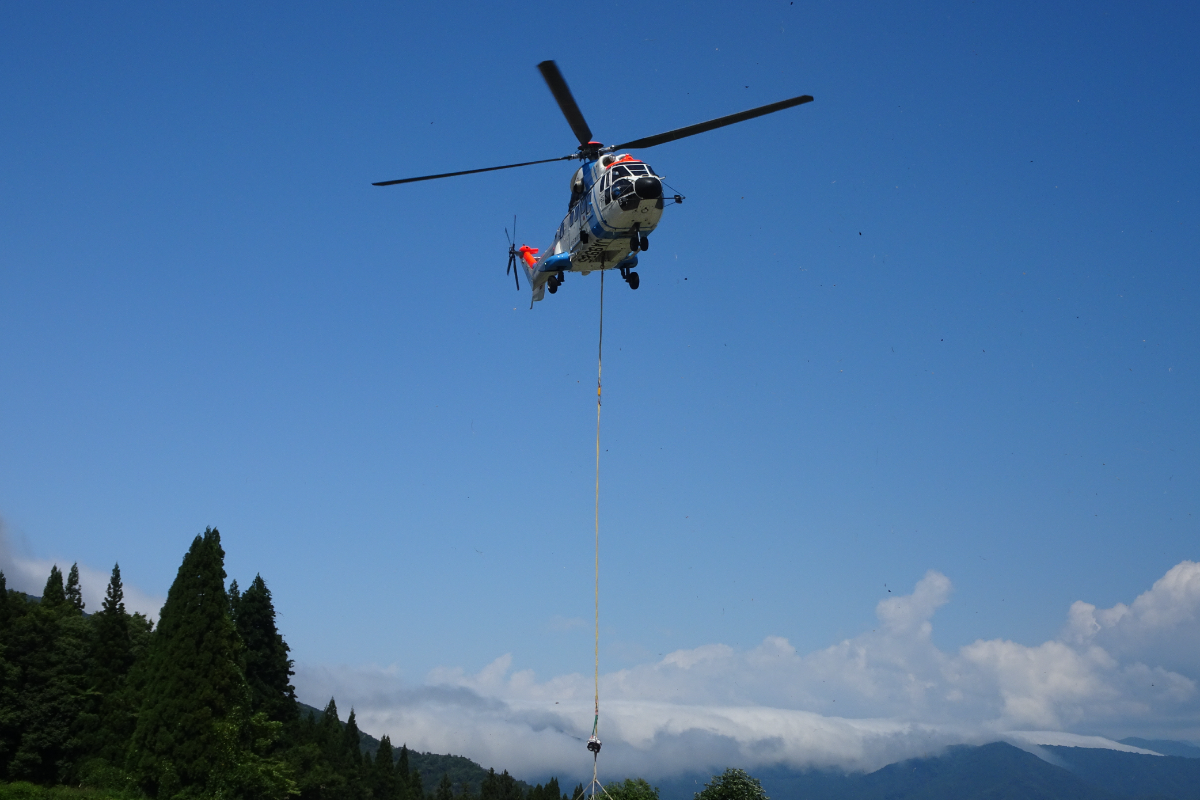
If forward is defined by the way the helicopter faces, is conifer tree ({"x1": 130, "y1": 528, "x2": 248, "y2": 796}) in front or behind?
behind

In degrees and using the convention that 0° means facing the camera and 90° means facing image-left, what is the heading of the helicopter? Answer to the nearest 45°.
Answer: approximately 315°
